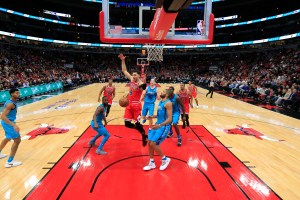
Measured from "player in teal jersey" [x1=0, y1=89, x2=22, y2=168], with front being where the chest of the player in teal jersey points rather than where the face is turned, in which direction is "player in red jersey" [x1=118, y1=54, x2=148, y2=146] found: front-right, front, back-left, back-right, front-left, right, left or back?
front

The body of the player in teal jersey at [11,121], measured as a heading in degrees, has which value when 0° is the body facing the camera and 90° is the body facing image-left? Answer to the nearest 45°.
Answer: approximately 270°

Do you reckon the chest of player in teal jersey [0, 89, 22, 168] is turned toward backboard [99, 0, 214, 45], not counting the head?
yes
